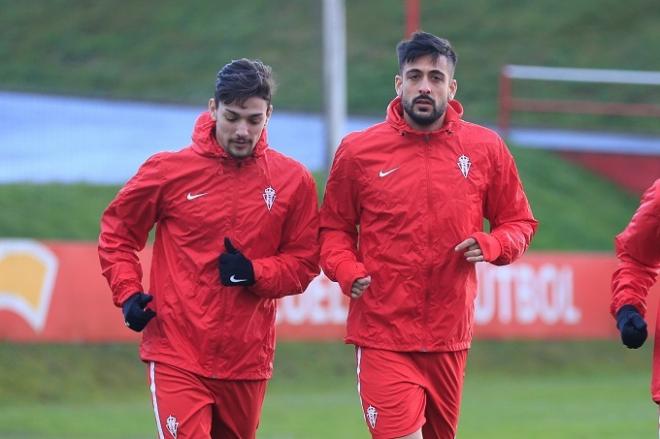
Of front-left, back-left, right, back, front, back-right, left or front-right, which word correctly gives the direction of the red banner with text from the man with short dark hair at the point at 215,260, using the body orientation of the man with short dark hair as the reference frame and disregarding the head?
back

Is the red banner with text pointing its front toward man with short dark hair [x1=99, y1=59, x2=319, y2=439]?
yes

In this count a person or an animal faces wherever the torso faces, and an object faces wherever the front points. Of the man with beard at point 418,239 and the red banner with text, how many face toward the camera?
2

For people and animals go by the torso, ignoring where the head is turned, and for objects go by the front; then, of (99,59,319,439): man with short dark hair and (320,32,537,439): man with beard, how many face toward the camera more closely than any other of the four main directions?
2

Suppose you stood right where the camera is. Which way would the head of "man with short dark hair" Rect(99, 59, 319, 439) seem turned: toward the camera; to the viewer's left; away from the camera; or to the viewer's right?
toward the camera

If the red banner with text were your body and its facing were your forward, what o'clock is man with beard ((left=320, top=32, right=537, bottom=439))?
The man with beard is roughly at 12 o'clock from the red banner with text.

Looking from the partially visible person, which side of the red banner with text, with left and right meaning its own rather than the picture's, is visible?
front

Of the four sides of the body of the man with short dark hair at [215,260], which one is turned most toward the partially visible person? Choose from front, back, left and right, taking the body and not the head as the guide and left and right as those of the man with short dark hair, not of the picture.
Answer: left

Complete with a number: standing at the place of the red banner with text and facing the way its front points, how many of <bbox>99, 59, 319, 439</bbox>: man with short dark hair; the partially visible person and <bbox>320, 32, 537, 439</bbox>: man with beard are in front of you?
3

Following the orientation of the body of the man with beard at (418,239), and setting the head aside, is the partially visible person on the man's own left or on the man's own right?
on the man's own left

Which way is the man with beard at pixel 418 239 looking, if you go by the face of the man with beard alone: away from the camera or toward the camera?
toward the camera

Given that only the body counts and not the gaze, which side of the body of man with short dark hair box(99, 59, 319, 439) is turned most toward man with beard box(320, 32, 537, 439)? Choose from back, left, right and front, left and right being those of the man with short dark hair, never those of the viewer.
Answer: left

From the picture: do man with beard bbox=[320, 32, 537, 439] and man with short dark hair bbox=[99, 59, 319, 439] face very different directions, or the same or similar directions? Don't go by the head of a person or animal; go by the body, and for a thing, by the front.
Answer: same or similar directions

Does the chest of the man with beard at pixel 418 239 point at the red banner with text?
no

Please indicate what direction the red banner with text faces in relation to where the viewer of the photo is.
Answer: facing the viewer
